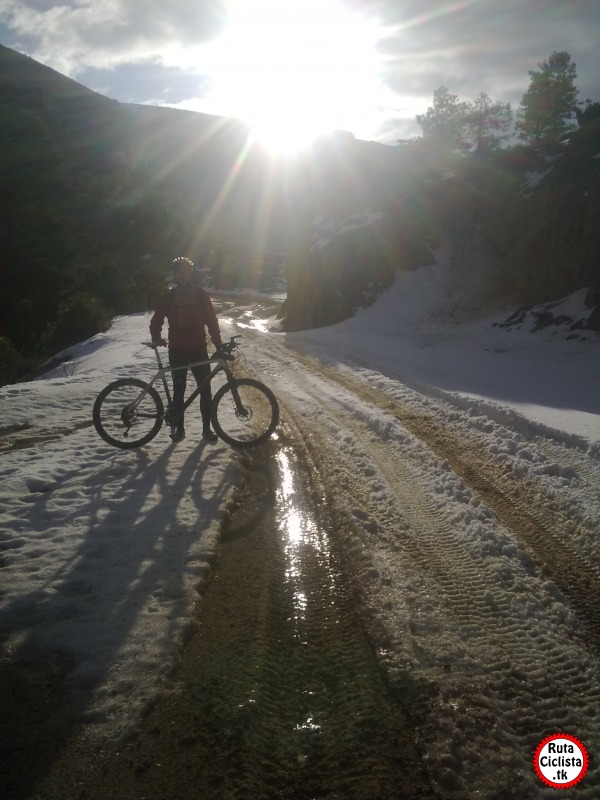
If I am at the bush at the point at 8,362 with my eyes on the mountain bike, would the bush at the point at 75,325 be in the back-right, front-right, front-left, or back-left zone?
back-left

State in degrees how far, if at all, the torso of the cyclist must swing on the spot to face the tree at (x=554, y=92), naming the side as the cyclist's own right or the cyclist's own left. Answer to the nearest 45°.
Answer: approximately 135° to the cyclist's own left

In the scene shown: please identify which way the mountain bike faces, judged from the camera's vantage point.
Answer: facing to the right of the viewer

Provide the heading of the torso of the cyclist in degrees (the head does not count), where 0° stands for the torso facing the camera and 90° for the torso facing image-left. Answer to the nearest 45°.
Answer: approximately 0°

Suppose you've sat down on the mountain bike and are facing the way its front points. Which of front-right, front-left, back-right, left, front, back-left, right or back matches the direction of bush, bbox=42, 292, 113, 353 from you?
left

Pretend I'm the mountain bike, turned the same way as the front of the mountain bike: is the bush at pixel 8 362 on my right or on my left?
on my left

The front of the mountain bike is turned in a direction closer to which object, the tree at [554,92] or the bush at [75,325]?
the tree
